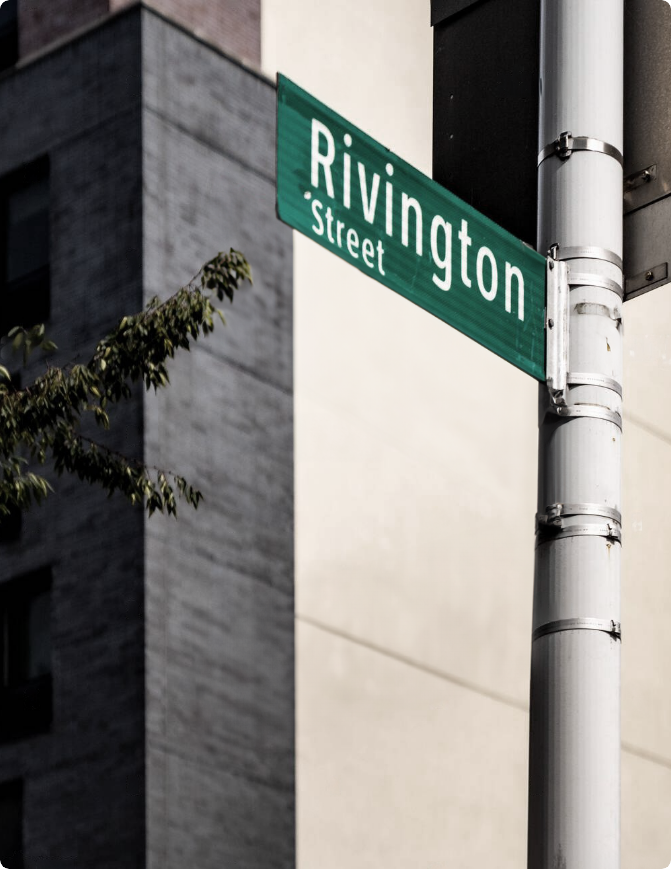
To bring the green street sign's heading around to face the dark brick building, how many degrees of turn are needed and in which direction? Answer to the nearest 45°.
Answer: approximately 135° to its left

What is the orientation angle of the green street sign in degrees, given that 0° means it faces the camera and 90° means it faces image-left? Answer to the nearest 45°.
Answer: approximately 315°
